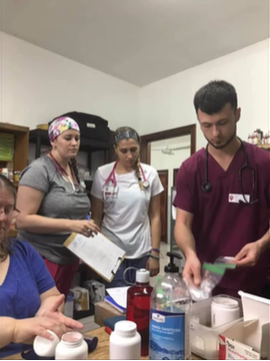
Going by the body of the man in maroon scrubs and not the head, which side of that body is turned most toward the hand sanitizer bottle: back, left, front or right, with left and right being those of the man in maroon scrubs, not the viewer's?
front

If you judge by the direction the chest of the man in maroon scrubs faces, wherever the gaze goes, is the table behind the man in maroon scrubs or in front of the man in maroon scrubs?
in front

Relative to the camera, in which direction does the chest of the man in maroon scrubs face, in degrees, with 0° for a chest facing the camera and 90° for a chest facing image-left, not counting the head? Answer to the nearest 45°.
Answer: approximately 0°

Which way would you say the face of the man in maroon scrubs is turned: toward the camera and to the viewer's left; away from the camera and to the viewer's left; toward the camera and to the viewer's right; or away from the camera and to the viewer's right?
toward the camera and to the viewer's left

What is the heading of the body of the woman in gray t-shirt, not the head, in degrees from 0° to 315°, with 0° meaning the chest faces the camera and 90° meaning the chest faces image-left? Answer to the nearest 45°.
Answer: approximately 315°

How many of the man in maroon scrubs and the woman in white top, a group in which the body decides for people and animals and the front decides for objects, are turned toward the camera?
2

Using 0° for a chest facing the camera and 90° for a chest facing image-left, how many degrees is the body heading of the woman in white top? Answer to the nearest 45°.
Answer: approximately 0°

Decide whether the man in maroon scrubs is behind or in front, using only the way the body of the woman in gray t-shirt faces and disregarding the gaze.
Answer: in front
